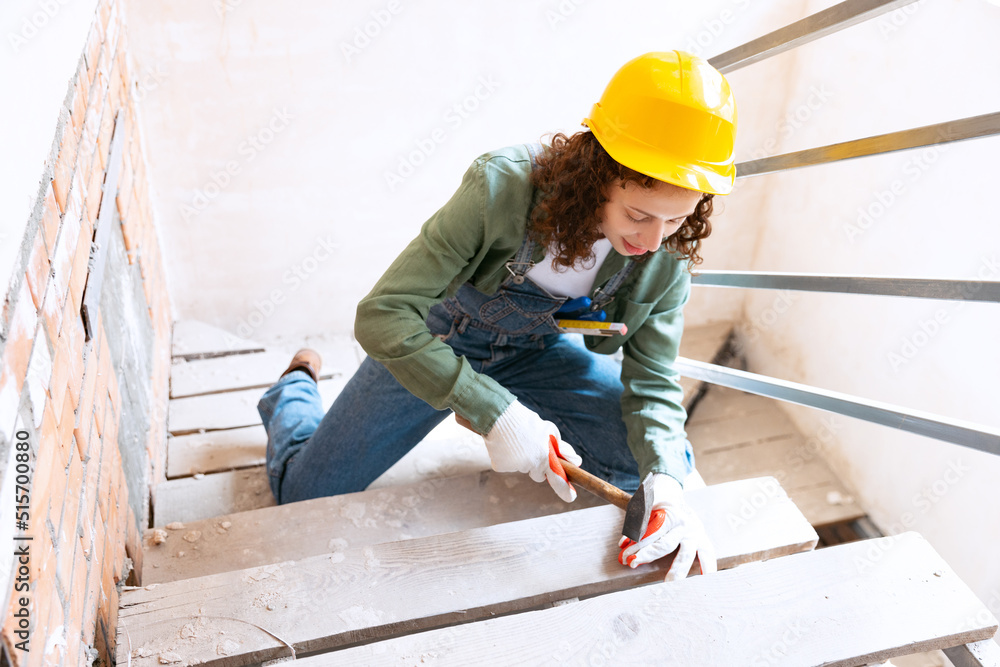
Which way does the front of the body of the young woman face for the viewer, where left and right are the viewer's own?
facing the viewer and to the right of the viewer

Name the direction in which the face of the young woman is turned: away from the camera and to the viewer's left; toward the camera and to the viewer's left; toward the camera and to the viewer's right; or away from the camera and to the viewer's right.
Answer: toward the camera and to the viewer's right
